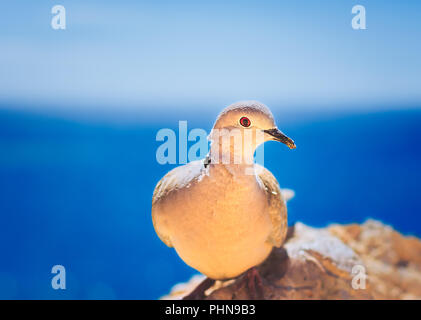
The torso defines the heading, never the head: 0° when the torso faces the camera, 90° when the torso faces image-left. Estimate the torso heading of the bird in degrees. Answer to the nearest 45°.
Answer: approximately 0°
